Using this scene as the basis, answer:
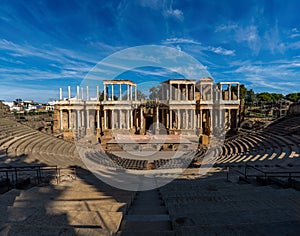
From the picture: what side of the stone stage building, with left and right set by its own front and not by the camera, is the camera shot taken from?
front

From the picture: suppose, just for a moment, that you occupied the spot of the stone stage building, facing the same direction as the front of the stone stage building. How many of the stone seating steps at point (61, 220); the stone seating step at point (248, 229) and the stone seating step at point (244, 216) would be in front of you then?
3

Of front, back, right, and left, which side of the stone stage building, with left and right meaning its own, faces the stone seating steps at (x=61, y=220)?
front

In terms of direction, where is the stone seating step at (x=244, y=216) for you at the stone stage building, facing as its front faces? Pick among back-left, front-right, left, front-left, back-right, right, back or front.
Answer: front

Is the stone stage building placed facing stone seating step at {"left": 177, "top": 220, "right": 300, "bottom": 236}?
yes
